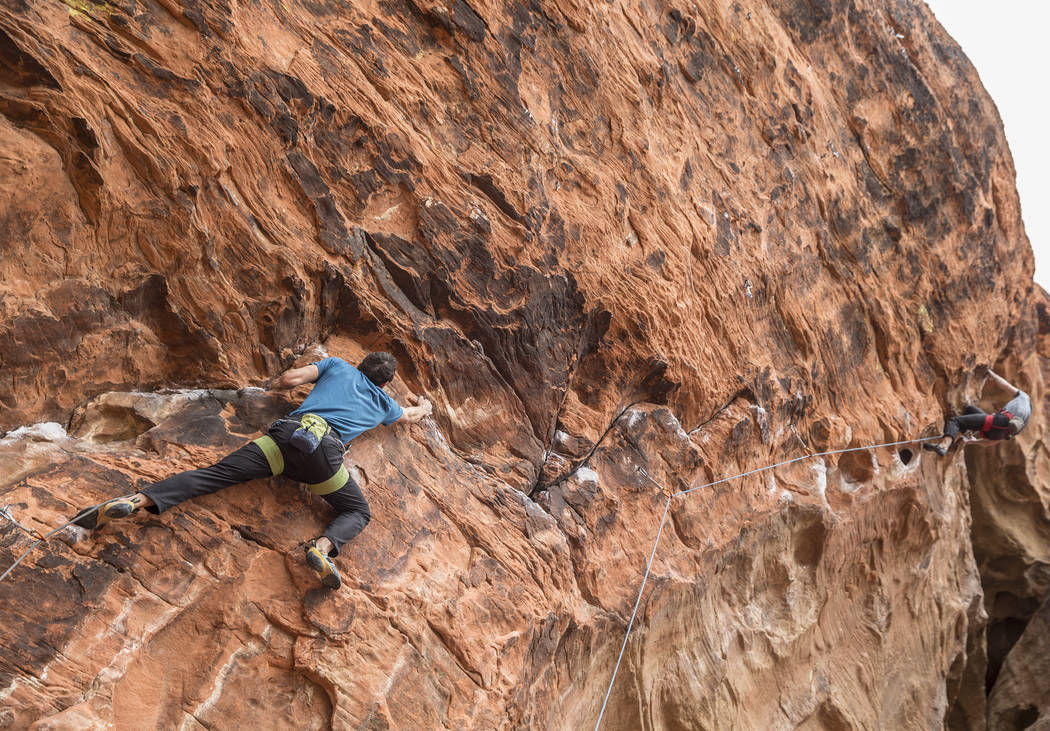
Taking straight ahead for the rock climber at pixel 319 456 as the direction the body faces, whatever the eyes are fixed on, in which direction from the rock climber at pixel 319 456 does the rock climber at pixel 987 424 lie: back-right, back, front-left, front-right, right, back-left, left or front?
front-right

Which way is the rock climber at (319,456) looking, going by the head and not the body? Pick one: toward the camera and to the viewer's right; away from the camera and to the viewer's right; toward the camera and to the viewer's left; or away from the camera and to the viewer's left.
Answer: away from the camera and to the viewer's right

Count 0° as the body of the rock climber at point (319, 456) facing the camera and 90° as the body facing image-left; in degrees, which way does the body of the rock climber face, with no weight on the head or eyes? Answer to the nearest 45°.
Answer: approximately 180°
